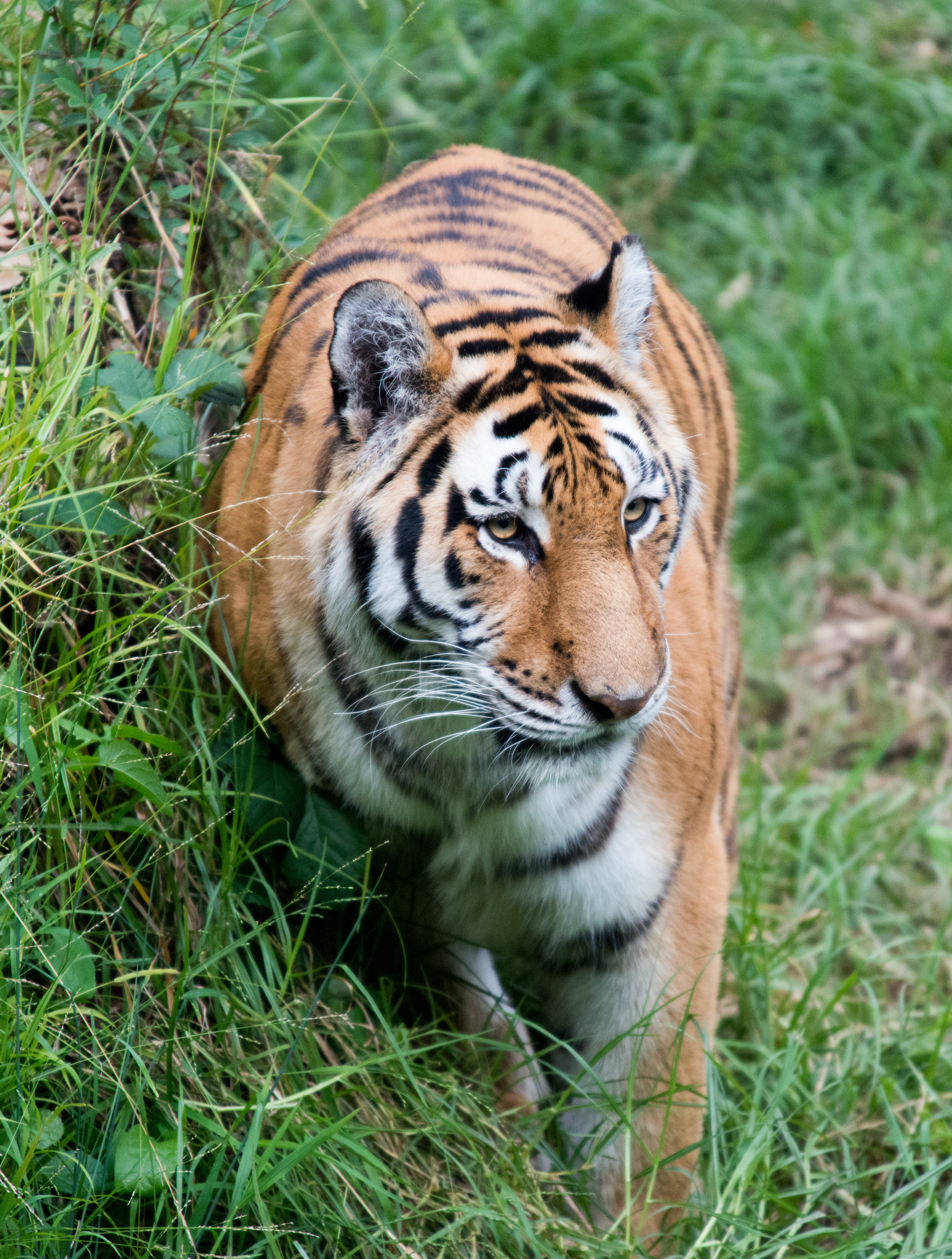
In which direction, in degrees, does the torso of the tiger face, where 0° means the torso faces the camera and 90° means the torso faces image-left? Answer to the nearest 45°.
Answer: approximately 0°

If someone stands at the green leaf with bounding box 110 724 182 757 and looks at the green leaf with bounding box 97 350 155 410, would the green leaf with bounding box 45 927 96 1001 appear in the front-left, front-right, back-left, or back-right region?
back-left
